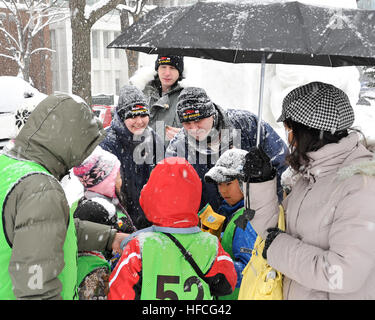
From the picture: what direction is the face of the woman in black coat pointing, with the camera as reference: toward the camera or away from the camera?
toward the camera

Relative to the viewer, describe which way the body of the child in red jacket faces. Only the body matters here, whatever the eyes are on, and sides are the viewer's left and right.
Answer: facing away from the viewer

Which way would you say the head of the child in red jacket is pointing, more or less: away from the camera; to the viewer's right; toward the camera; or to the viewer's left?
away from the camera

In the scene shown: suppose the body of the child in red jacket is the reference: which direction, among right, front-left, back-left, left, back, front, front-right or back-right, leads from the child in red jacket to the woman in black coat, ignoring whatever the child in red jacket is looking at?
front
